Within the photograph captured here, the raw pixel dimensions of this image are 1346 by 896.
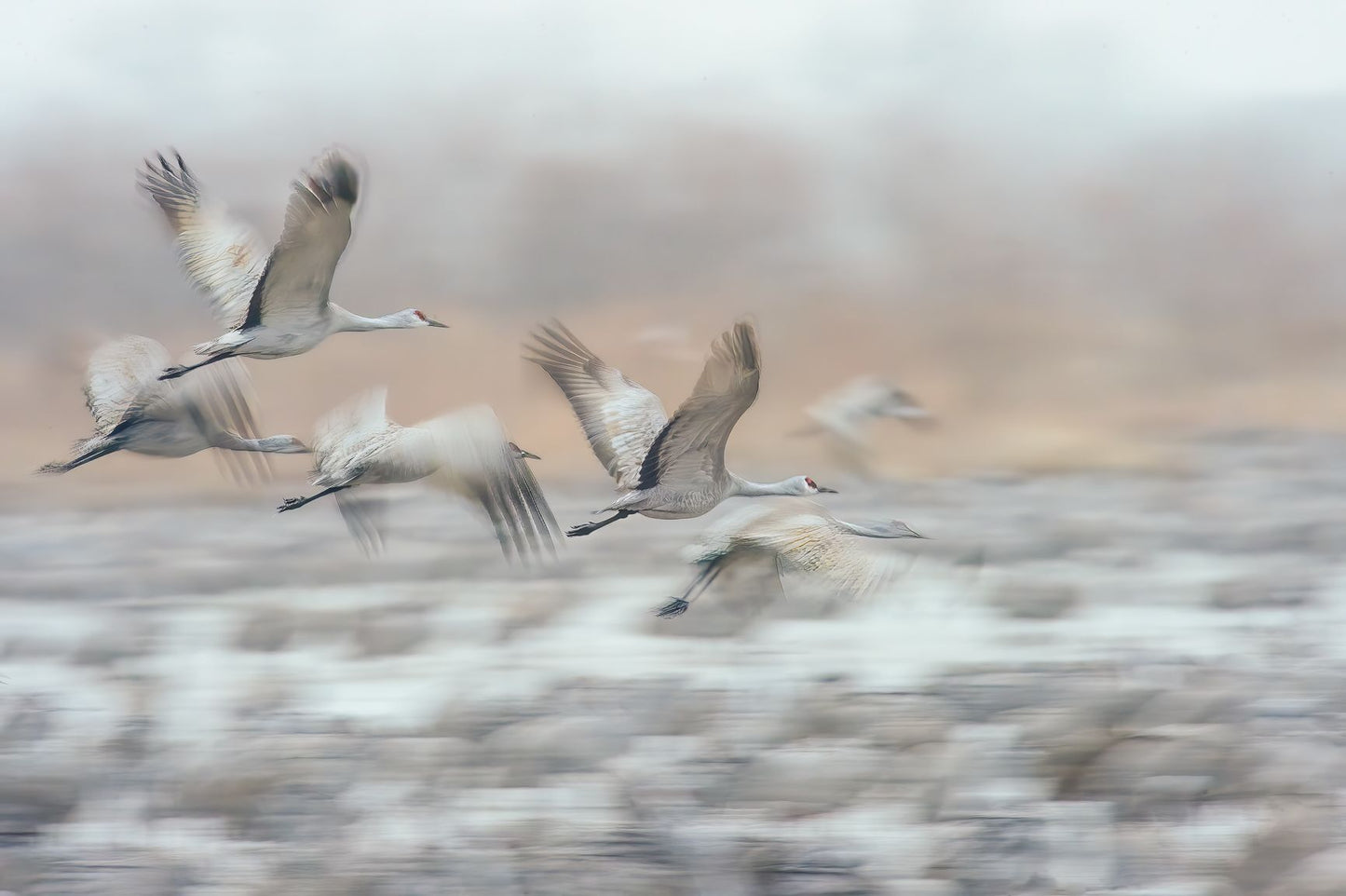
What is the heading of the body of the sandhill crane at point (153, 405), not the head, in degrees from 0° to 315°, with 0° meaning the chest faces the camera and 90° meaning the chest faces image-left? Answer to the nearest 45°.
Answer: approximately 270°

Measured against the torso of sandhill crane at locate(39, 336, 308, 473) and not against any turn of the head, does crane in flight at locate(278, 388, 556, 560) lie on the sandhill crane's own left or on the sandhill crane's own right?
on the sandhill crane's own right

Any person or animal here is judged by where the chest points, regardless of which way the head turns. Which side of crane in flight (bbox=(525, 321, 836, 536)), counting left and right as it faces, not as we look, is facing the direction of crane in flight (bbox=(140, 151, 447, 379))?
back

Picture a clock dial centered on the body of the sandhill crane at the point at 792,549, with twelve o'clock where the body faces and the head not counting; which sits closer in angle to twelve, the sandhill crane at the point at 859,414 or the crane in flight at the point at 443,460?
the sandhill crane

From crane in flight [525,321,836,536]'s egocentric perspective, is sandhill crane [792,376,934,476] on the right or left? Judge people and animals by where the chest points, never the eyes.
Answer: on its left

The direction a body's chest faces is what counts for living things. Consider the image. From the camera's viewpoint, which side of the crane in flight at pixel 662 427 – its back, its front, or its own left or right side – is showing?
right

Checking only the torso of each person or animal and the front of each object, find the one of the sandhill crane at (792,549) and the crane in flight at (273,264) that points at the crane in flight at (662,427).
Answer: the crane in flight at (273,264)

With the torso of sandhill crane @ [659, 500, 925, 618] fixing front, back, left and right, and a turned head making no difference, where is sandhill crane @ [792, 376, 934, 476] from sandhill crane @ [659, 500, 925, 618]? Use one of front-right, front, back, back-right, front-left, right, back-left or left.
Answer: left

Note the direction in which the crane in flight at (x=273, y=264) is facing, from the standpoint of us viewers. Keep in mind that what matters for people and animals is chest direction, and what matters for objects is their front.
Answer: facing to the right of the viewer

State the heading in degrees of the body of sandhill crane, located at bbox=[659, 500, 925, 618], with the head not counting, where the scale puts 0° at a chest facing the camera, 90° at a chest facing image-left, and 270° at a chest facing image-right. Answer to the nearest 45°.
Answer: approximately 270°

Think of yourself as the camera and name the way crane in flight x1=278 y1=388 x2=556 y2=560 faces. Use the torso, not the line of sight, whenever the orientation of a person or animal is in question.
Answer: facing to the right of the viewer
